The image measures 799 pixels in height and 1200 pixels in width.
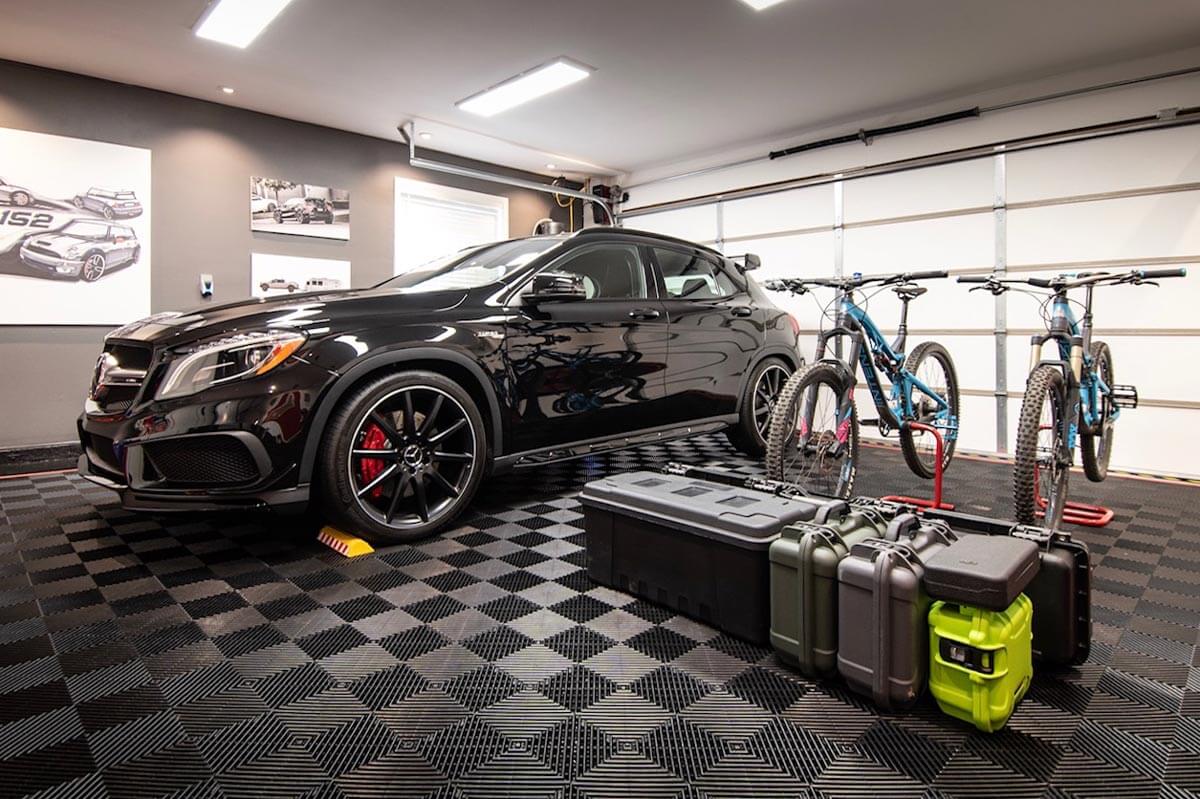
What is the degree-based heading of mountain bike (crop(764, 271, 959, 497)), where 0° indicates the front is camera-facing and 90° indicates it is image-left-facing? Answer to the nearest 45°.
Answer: approximately 45°

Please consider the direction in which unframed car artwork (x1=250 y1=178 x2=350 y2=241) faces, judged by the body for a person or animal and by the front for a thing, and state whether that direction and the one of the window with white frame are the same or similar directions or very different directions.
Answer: same or similar directions

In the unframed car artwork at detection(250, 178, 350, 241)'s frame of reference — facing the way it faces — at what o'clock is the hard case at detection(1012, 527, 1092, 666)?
The hard case is roughly at 1 o'clock from the unframed car artwork.

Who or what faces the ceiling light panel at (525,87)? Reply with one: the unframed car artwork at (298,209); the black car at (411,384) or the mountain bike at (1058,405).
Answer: the unframed car artwork

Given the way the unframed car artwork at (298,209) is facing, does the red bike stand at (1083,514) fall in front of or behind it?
in front

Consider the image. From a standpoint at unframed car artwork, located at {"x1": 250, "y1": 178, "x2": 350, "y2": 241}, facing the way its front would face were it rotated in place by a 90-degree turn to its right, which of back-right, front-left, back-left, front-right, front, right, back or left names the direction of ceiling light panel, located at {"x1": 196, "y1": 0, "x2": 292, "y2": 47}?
front-left

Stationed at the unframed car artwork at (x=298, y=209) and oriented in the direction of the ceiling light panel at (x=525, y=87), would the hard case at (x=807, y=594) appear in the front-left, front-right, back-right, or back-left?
front-right

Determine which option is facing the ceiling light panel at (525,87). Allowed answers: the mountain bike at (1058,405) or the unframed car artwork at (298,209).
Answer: the unframed car artwork

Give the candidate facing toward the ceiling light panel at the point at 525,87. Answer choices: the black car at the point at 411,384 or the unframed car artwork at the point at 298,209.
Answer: the unframed car artwork

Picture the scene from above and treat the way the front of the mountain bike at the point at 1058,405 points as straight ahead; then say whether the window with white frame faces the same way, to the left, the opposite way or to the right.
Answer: to the left

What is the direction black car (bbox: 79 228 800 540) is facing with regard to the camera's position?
facing the viewer and to the left of the viewer

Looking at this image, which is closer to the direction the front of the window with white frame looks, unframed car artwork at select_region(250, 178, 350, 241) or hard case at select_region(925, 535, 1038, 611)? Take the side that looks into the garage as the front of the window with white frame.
the hard case

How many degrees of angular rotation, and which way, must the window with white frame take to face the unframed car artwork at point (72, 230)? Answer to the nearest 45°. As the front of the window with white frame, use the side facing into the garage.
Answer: approximately 90° to its right

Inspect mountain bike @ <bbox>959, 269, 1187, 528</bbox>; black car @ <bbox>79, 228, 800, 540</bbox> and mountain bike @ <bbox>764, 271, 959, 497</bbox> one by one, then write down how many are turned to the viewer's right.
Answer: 0

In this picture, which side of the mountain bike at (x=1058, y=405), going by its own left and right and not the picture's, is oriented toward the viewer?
front

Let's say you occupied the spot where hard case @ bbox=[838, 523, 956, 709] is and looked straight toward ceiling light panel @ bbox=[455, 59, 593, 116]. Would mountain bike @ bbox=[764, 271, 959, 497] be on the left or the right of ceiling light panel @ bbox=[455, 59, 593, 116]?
right

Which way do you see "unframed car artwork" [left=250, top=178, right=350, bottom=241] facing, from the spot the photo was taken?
facing the viewer and to the right of the viewer
